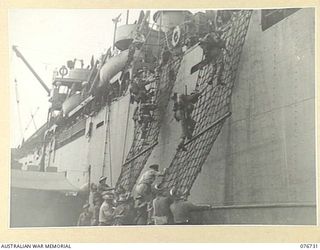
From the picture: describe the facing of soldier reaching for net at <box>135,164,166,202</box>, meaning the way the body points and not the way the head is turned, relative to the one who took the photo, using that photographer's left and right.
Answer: facing away from the viewer and to the right of the viewer

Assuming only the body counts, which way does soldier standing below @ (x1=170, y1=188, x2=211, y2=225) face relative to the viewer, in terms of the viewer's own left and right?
facing away from the viewer

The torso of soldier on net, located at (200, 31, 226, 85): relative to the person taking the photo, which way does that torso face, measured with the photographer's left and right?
facing away from the viewer
